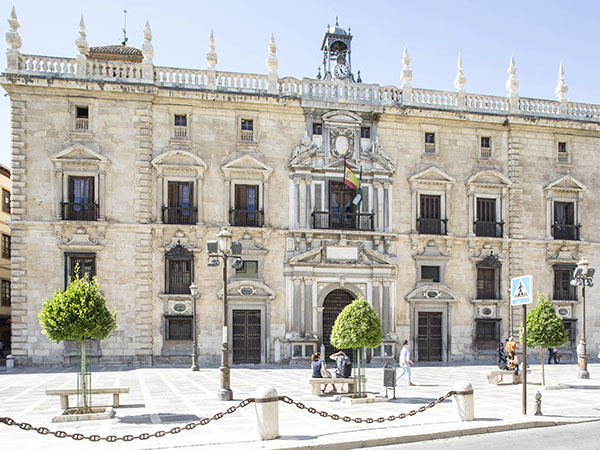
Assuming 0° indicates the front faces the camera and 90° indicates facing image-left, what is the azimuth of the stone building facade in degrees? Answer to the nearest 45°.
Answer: approximately 0°

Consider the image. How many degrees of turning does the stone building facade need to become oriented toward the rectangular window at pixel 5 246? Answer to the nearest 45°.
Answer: approximately 135° to its right

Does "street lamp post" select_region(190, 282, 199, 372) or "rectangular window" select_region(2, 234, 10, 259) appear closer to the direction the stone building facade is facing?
the street lamp post

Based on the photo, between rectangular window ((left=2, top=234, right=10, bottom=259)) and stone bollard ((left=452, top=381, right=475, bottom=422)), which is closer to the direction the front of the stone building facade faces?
the stone bollard

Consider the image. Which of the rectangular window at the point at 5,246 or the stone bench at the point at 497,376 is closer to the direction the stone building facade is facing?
the stone bench

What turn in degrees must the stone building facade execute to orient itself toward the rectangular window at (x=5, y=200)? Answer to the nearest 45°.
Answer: approximately 135° to its right

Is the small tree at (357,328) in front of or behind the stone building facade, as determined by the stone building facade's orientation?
in front
